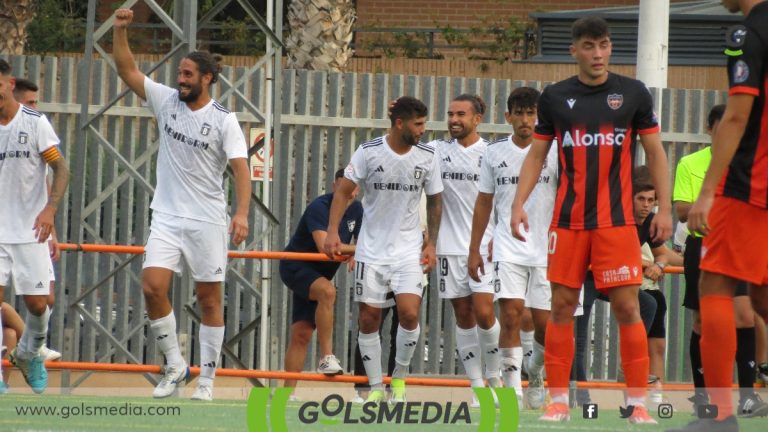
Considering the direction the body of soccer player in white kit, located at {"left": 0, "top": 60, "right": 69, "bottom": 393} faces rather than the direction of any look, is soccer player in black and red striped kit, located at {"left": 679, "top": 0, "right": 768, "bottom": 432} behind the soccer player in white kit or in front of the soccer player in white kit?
in front

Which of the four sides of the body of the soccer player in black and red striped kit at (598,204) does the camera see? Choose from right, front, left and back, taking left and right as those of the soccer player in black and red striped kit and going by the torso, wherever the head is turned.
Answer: front

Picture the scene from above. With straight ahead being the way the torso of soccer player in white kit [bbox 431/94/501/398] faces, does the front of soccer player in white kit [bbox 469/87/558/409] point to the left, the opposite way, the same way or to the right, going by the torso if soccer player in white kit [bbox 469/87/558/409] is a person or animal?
the same way

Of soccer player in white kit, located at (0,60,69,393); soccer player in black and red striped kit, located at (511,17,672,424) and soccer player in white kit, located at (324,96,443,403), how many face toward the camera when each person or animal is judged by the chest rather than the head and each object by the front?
3

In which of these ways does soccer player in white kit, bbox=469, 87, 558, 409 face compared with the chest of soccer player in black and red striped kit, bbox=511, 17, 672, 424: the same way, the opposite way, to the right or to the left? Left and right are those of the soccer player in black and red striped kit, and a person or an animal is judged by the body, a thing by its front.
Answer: the same way

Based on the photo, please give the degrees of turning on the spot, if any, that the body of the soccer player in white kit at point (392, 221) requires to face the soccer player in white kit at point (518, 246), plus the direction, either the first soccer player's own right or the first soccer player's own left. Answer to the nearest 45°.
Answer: approximately 90° to the first soccer player's own left

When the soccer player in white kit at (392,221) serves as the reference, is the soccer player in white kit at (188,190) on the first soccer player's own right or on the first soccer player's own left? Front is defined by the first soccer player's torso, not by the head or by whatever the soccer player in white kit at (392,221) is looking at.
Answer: on the first soccer player's own right

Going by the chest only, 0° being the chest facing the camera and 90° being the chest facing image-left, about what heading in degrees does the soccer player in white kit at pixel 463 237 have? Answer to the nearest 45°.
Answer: approximately 0°

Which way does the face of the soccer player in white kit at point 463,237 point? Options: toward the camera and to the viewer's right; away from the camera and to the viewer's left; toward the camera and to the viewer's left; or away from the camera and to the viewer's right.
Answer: toward the camera and to the viewer's left

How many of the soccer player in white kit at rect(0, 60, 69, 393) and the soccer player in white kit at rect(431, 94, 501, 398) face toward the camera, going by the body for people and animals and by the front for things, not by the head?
2

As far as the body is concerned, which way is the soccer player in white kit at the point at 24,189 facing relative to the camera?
toward the camera

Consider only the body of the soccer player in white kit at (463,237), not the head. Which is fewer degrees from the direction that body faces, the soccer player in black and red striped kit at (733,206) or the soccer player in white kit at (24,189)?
the soccer player in black and red striped kit

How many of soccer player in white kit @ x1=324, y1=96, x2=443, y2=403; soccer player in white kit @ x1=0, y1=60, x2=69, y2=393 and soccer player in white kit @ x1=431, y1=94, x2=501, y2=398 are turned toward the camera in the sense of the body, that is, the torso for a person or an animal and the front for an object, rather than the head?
3

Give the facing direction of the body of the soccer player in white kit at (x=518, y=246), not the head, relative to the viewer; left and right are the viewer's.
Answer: facing the viewer
